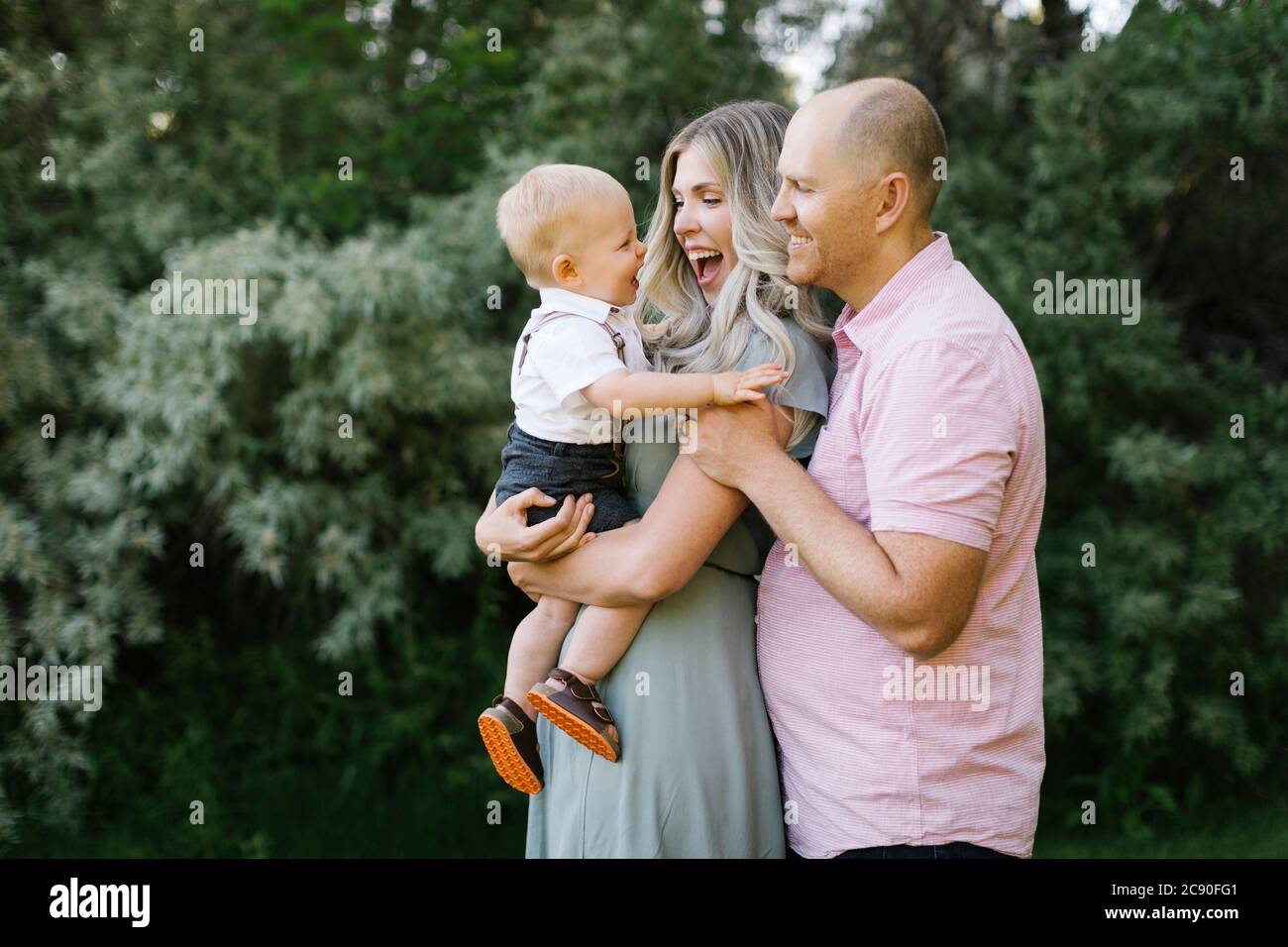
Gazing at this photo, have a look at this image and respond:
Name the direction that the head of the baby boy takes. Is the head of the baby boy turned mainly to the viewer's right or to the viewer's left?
to the viewer's right

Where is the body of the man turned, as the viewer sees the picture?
to the viewer's left

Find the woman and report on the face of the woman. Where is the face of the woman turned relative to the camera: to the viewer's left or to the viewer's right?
to the viewer's left

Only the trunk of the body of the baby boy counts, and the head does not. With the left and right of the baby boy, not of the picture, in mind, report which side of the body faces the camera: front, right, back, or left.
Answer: right
